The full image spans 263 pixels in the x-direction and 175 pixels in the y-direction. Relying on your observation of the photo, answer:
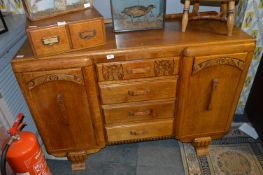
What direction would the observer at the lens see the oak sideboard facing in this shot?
facing the viewer

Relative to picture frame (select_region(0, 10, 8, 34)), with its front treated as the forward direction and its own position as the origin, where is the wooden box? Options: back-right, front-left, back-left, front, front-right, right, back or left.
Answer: front

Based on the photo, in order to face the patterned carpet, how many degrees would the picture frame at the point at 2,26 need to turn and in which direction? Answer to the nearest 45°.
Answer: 0° — it already faces it

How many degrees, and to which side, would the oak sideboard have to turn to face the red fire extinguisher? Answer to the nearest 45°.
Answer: approximately 90° to its right

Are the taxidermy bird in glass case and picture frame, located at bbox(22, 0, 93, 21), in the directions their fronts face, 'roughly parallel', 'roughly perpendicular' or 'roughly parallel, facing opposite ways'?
roughly parallel

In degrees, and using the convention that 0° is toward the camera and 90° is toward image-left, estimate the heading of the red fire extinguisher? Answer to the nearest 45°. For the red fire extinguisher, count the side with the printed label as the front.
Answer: approximately 315°

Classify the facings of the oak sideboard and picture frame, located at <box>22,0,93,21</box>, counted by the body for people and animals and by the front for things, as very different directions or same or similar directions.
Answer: same or similar directions

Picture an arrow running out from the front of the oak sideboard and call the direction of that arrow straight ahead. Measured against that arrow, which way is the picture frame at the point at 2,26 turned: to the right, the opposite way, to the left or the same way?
to the left
